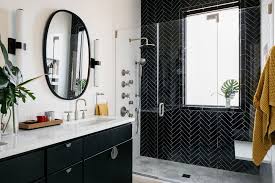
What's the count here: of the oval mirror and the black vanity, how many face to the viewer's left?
0

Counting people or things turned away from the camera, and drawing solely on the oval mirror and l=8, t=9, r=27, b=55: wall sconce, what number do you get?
0

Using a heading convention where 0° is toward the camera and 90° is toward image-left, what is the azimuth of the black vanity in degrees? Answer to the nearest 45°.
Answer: approximately 315°

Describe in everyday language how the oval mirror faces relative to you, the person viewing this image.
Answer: facing the viewer and to the right of the viewer

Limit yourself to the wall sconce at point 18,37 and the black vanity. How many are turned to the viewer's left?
0

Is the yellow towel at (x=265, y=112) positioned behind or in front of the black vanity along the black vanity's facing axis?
in front

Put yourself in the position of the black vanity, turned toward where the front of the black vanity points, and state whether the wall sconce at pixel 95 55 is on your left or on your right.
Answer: on your left

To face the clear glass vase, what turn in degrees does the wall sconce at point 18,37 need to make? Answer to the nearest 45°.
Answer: approximately 45° to its left

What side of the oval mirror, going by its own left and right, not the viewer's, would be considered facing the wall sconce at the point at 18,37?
right

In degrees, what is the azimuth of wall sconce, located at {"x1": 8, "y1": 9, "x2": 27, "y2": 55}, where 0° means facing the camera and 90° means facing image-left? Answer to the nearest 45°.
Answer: approximately 315°

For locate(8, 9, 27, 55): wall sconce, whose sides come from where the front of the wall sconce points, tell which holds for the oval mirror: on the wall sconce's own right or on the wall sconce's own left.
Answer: on the wall sconce's own left

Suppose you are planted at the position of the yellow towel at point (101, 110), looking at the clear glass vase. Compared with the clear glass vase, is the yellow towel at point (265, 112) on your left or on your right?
right

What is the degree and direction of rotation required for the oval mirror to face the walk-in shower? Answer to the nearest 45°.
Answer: approximately 45° to its left
